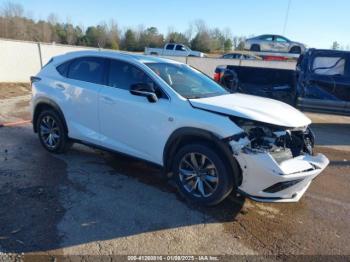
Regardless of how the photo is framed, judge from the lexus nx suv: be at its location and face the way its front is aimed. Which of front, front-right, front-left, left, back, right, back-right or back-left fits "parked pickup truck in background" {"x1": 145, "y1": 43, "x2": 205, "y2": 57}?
back-left

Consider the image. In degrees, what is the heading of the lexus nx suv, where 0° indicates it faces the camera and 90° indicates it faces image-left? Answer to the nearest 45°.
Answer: approximately 315°

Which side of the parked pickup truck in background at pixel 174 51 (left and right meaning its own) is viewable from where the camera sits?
right
